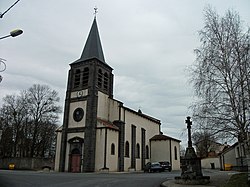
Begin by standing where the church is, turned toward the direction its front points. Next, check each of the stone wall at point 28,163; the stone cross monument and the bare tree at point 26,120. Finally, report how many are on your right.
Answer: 2

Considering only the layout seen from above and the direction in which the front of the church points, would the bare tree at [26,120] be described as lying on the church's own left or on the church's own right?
on the church's own right

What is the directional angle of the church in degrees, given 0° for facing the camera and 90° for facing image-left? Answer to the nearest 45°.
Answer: approximately 45°

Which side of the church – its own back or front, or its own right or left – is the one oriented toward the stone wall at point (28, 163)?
right

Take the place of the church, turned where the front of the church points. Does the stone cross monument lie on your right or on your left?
on your left
